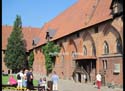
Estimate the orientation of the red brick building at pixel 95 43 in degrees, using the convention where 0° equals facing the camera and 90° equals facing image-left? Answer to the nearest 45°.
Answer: approximately 45°
